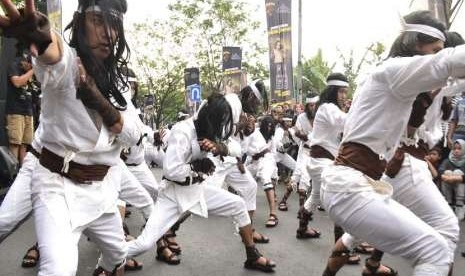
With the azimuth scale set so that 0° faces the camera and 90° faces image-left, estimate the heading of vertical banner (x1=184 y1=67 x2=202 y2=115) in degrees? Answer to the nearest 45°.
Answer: approximately 0°

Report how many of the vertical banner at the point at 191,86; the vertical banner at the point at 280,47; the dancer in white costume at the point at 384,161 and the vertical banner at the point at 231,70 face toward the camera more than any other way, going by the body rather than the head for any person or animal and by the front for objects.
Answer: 3

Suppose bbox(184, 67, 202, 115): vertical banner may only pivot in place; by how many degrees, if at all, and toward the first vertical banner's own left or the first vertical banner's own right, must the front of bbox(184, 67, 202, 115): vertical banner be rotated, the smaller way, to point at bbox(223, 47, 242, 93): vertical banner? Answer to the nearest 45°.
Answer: approximately 45° to the first vertical banner's own left

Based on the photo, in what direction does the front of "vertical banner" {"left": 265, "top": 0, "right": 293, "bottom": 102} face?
toward the camera

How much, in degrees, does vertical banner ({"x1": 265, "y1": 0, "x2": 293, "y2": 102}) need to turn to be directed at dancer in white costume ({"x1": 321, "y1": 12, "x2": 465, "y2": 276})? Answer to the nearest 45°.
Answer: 0° — it already faces them

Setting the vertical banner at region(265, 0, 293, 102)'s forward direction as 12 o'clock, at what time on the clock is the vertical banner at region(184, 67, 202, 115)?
the vertical banner at region(184, 67, 202, 115) is roughly at 5 o'clock from the vertical banner at region(265, 0, 293, 102).

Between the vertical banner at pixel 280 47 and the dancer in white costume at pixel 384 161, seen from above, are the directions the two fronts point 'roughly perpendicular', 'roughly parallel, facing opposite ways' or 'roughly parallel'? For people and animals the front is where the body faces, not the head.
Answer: roughly perpendicular

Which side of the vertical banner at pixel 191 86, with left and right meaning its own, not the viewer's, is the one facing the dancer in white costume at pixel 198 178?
front

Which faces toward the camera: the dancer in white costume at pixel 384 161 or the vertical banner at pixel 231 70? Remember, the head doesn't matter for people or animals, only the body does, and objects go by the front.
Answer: the vertical banner

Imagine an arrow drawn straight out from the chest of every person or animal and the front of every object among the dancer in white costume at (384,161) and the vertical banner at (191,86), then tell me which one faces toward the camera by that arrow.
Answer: the vertical banner
